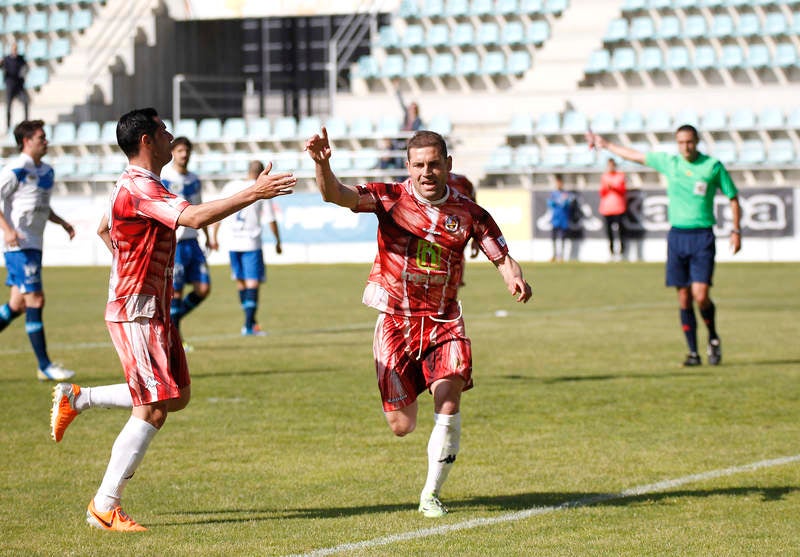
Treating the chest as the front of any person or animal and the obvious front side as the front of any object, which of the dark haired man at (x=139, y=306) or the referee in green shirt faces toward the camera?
the referee in green shirt

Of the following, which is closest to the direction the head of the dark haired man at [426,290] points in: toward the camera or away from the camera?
toward the camera

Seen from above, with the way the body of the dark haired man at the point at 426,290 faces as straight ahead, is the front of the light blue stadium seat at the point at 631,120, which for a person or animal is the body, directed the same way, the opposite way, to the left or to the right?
the same way

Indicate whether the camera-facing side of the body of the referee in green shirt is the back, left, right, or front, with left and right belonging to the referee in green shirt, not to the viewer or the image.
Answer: front

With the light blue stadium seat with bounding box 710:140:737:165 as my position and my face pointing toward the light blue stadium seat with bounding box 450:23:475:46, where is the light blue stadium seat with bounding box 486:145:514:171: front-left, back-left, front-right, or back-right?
front-left

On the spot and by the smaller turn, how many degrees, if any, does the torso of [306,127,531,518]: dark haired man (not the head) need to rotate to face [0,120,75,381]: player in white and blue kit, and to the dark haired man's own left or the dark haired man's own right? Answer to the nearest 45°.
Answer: approximately 135° to the dark haired man's own right

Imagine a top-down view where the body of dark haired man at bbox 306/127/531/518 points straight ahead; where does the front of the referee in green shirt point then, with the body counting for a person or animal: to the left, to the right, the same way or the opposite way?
the same way

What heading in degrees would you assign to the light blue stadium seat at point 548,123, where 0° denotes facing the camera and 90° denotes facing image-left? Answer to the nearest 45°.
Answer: approximately 0°

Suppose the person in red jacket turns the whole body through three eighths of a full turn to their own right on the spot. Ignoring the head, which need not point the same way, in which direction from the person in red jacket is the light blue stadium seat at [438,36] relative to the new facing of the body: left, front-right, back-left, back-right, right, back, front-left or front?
front

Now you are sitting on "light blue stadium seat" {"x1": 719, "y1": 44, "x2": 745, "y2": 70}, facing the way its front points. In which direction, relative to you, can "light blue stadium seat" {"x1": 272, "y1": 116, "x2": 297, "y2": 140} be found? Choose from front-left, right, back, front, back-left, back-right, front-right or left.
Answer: right

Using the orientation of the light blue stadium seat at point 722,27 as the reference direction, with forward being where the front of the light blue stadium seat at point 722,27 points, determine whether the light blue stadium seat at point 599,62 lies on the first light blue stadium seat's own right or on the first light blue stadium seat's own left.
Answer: on the first light blue stadium seat's own right

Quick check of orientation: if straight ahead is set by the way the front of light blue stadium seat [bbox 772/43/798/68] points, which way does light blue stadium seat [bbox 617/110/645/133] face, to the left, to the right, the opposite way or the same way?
the same way

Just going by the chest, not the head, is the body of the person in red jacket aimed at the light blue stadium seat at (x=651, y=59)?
no

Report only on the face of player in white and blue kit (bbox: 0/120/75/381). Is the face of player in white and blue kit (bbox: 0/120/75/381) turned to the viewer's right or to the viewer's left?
to the viewer's right

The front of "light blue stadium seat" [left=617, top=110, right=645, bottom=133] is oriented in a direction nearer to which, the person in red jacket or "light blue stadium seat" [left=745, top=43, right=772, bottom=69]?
the person in red jacket

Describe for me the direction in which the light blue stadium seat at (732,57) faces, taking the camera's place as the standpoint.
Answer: facing the viewer
